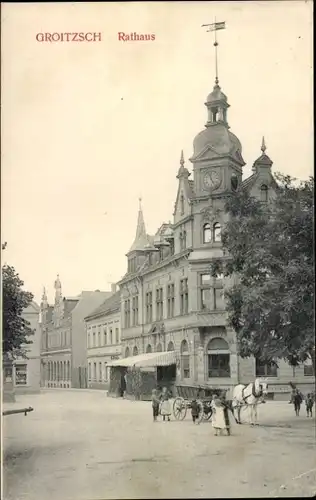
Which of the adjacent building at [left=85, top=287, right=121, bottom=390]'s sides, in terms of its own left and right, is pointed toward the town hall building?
left

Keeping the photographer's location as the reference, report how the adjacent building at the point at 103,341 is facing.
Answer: facing the viewer and to the left of the viewer

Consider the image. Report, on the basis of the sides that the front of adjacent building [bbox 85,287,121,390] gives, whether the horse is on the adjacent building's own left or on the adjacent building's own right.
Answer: on the adjacent building's own left
